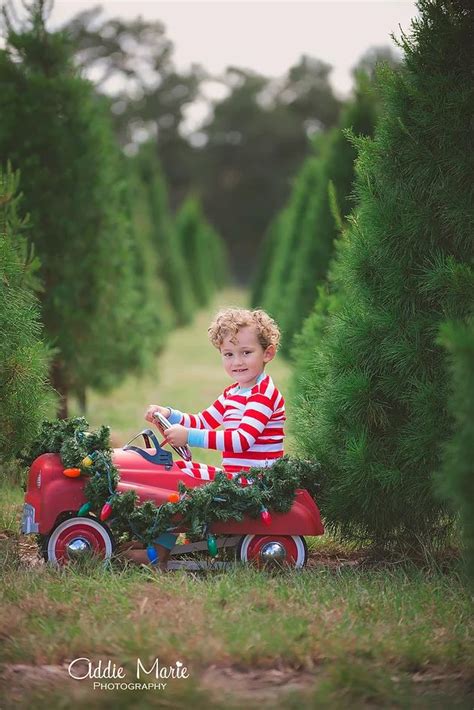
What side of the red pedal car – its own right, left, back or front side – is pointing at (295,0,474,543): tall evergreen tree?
back

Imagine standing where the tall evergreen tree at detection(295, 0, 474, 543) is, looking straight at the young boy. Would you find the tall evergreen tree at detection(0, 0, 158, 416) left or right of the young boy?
right

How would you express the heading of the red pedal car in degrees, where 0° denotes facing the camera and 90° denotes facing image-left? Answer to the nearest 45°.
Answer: approximately 90°

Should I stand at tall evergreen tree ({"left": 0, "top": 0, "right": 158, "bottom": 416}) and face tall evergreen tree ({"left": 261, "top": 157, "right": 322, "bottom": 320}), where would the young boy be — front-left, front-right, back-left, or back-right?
back-right

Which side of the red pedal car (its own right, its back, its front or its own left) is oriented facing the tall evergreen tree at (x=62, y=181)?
right

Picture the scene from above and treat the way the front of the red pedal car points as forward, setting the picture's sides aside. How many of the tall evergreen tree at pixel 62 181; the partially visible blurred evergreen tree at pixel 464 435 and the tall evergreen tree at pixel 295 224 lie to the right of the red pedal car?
2
